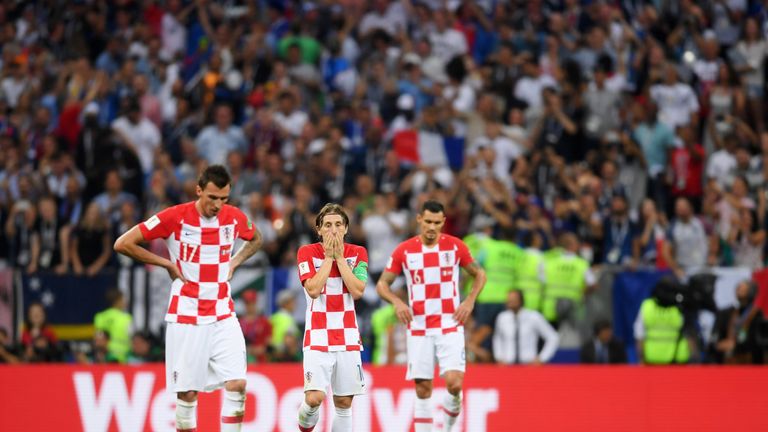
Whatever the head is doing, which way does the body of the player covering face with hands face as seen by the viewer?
toward the camera

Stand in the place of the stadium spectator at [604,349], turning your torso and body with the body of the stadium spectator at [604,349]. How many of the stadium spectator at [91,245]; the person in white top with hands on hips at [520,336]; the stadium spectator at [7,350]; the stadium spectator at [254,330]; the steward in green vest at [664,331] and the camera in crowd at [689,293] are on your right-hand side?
4

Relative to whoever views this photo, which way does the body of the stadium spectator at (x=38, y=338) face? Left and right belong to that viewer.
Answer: facing the viewer

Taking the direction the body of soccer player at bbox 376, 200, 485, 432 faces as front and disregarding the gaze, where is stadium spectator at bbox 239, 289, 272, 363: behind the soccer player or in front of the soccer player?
behind

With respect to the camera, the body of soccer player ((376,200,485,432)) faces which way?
toward the camera

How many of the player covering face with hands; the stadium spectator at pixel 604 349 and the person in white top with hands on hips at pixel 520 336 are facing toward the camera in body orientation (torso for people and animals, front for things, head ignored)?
3

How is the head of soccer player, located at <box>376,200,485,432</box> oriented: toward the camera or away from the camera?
toward the camera

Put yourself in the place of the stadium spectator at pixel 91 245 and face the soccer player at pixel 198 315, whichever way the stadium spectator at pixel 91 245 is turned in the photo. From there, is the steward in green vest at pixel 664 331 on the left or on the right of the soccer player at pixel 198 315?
left

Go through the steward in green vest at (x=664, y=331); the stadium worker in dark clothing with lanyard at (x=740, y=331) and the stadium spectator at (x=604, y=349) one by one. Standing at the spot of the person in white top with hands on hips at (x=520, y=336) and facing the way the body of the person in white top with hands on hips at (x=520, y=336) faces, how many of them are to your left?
3

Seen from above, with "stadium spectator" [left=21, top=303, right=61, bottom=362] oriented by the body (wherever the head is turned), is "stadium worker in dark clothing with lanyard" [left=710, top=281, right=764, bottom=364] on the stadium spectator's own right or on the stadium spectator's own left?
on the stadium spectator's own left

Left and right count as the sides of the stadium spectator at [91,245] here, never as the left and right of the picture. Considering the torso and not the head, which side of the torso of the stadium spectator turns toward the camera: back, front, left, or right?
front

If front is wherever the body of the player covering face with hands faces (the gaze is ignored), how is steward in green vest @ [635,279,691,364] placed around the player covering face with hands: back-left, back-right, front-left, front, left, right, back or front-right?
back-left

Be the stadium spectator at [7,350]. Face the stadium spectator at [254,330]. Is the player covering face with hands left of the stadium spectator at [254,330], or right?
right
